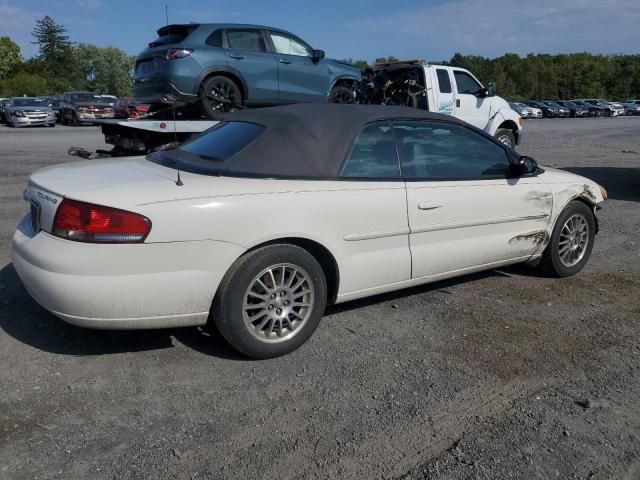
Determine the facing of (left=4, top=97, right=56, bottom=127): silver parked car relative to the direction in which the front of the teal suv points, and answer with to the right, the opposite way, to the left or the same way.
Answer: to the right

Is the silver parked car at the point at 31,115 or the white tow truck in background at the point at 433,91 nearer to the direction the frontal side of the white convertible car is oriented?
the white tow truck in background

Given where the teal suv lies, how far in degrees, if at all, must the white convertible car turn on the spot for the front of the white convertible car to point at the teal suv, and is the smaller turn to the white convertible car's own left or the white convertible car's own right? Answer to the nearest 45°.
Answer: approximately 45° to the white convertible car's own left

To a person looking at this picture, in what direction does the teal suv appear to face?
facing away from the viewer and to the right of the viewer

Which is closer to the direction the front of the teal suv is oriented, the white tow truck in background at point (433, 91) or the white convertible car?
the white tow truck in background

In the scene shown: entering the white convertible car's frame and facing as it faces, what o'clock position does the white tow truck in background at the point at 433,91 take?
The white tow truck in background is roughly at 11 o'clock from the white convertible car.

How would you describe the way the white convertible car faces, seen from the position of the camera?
facing away from the viewer and to the right of the viewer

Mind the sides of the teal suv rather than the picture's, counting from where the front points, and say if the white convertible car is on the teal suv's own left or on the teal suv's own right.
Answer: on the teal suv's own right

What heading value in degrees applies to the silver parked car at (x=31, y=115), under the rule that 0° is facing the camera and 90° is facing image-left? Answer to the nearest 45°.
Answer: approximately 315°

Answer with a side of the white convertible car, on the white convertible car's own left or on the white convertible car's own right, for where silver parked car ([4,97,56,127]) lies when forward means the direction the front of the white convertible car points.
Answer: on the white convertible car's own left
